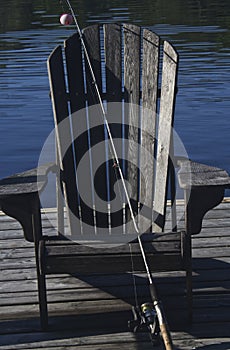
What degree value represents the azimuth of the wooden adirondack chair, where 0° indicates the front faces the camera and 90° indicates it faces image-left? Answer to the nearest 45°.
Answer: approximately 0°
